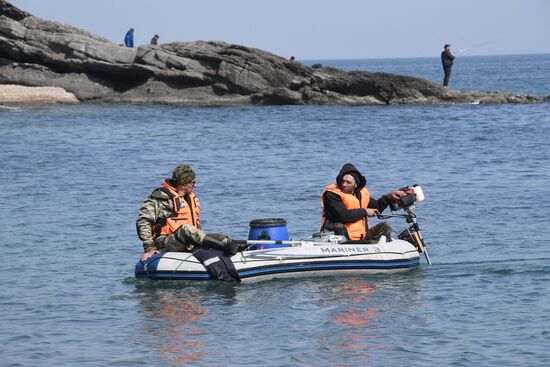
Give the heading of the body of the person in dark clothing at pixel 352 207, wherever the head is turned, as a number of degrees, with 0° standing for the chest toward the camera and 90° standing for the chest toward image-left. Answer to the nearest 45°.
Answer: approximately 315°

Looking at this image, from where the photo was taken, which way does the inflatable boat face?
to the viewer's left

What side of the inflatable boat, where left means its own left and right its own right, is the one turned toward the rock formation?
right

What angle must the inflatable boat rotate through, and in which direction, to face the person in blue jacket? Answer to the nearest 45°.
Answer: approximately 90° to its right

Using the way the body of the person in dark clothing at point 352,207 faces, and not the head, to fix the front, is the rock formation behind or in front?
behind

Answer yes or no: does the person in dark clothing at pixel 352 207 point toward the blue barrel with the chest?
no
